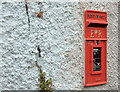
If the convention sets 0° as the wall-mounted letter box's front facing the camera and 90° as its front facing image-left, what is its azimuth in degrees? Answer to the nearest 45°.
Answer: approximately 315°
